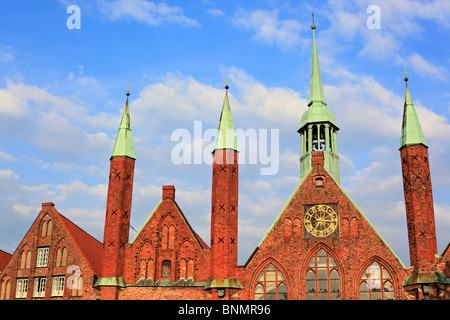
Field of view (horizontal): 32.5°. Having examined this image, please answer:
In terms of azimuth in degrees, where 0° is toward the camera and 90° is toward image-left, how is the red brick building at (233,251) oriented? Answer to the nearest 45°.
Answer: approximately 0°
